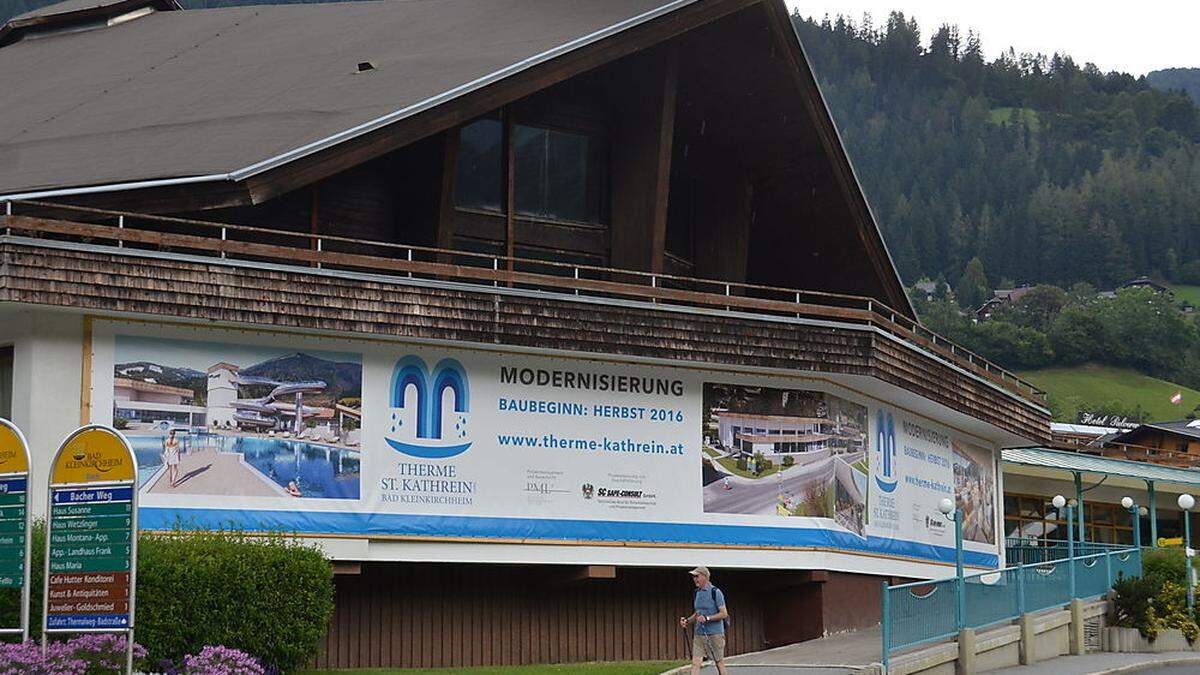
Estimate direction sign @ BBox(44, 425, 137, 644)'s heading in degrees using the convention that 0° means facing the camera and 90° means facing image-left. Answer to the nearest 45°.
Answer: approximately 0°

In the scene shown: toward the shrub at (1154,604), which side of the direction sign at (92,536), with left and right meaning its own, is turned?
left

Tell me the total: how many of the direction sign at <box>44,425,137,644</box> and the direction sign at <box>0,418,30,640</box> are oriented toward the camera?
2

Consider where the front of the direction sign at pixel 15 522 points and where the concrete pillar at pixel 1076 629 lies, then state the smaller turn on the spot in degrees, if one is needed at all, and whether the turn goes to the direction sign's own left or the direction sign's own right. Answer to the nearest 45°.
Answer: approximately 90° to the direction sign's own left

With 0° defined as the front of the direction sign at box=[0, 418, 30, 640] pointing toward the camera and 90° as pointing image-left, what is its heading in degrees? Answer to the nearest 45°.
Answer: approximately 0°
